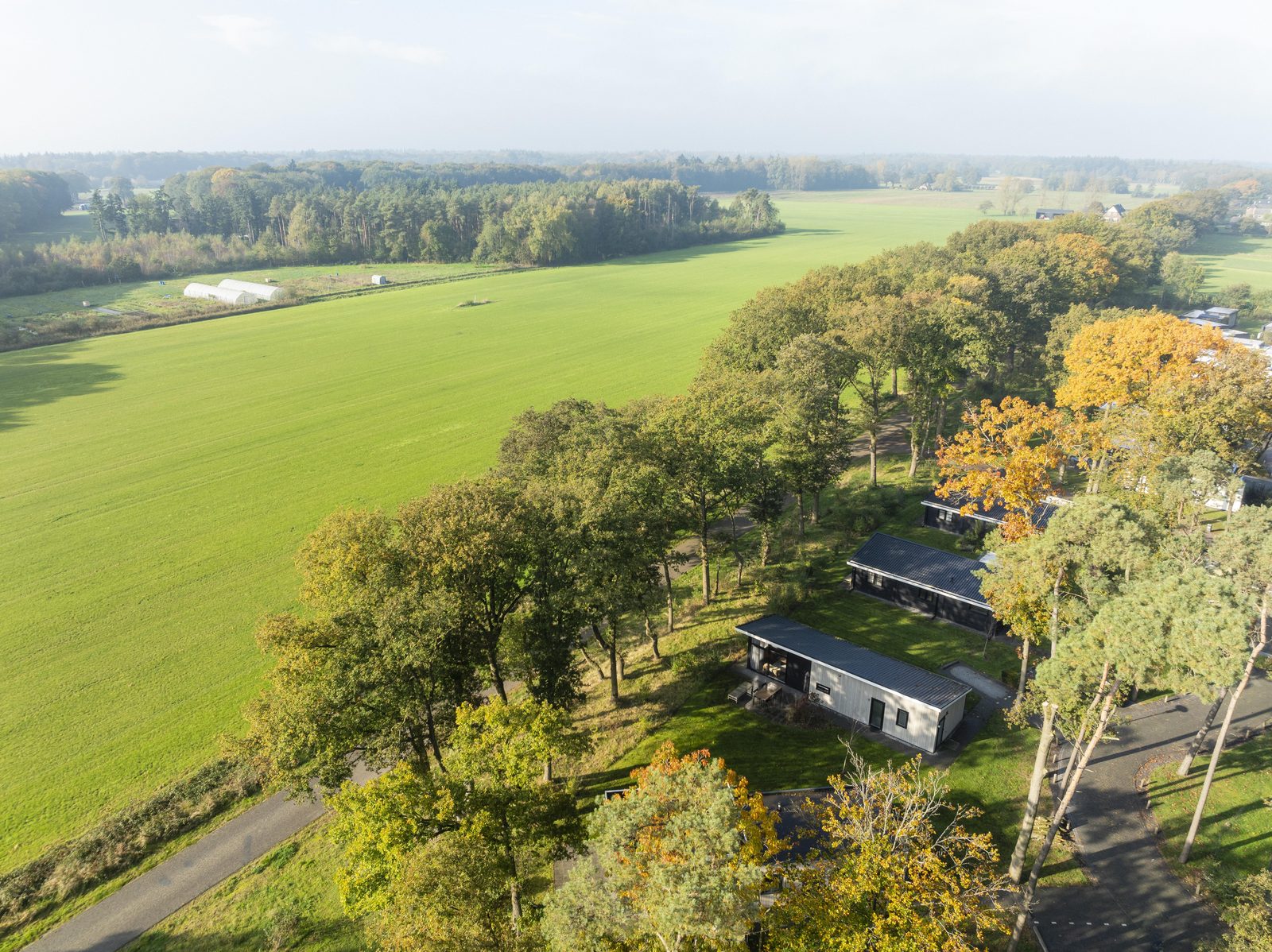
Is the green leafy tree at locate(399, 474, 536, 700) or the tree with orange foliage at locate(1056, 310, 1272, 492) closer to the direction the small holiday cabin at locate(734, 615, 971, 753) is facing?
the green leafy tree

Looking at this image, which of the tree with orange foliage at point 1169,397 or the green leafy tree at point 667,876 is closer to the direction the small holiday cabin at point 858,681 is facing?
the green leafy tree

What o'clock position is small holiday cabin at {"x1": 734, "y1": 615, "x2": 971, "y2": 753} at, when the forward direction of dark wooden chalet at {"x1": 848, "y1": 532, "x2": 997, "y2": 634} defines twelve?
The small holiday cabin is roughly at 11 o'clock from the dark wooden chalet.

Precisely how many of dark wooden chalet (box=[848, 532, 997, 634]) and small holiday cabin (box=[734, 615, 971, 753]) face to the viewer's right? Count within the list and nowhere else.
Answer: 0

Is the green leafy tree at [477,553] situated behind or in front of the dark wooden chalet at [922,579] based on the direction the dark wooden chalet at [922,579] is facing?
in front

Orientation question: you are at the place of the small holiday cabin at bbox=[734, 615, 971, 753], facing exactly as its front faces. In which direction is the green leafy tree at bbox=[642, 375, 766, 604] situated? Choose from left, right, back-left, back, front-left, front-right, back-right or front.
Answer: right

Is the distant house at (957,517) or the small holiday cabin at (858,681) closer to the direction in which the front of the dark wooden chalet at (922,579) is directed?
the small holiday cabin

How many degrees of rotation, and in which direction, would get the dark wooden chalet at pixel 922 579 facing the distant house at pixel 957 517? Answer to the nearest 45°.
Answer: approximately 135° to its right

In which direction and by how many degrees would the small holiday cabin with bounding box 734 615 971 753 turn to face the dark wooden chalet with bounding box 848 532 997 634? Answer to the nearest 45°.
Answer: approximately 135° to its right

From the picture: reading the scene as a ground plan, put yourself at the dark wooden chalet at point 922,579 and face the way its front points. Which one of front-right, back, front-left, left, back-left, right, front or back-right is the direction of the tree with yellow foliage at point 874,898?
front-left

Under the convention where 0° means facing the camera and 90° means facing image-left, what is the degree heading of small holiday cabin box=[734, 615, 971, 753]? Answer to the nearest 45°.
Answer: approximately 45°

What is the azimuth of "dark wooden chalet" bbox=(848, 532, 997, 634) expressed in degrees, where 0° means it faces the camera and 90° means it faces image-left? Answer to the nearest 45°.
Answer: approximately 45°

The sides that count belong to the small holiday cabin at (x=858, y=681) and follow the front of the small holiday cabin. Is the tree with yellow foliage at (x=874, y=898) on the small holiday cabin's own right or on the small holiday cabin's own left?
on the small holiday cabin's own left

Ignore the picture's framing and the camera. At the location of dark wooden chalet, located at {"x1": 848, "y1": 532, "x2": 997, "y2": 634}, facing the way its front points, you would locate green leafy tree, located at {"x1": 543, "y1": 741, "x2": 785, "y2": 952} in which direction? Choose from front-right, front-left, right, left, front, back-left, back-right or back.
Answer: front-left
